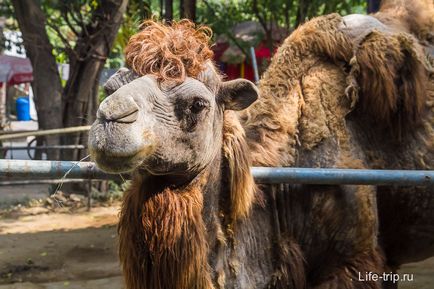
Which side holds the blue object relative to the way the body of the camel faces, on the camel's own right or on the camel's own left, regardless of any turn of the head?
on the camel's own right

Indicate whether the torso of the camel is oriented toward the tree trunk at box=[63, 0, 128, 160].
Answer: no

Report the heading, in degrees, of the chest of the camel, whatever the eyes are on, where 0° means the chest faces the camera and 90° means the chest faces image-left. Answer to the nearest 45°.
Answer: approximately 45°

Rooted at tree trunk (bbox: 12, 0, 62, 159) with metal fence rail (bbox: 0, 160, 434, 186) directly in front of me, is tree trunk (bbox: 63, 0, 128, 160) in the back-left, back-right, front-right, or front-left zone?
front-left
